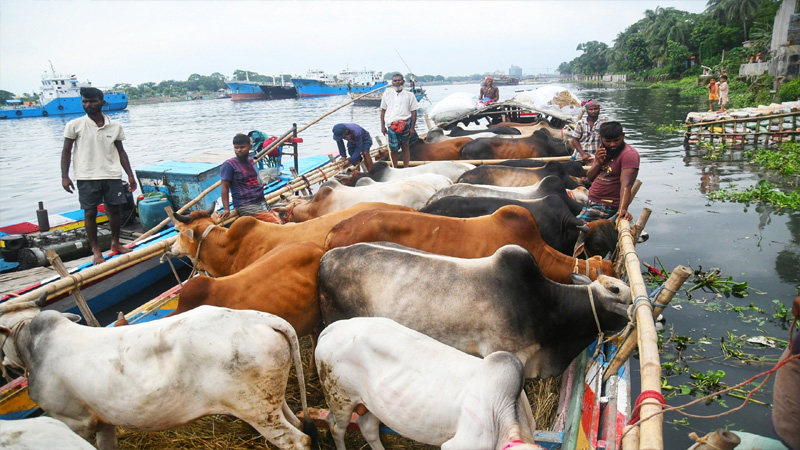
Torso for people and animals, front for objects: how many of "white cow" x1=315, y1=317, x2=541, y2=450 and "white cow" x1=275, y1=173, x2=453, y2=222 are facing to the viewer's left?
1

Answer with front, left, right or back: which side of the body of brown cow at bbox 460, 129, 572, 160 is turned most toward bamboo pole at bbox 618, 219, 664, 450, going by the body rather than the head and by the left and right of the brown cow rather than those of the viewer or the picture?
right

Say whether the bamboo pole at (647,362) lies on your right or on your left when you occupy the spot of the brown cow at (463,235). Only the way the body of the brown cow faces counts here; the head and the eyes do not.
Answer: on your right

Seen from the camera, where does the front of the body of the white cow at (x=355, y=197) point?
to the viewer's left

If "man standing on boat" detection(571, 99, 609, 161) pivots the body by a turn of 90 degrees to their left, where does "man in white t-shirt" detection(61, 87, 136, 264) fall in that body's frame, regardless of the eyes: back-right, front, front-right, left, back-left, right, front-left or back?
back-right

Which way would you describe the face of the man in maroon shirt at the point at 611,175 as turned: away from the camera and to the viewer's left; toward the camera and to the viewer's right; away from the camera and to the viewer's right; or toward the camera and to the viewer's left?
toward the camera and to the viewer's left

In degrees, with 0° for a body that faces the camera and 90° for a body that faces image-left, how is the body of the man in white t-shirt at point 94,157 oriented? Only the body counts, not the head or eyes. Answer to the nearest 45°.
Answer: approximately 0°

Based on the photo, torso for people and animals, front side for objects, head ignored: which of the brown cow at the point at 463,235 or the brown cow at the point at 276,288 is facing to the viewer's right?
the brown cow at the point at 463,235

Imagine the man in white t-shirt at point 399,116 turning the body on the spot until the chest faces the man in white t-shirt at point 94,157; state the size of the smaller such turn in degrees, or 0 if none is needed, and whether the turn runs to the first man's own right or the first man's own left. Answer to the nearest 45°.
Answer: approximately 45° to the first man's own right

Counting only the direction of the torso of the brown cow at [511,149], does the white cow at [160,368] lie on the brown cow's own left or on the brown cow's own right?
on the brown cow's own right

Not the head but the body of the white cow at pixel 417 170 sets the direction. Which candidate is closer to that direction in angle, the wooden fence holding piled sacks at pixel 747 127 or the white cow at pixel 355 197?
the white cow

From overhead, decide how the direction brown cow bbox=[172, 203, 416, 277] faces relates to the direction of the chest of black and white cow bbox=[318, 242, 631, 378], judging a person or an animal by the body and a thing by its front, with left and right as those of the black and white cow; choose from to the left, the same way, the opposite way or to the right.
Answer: the opposite way

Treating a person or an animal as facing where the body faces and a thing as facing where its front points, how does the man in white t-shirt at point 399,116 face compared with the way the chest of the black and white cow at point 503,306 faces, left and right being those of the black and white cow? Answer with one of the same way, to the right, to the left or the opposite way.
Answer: to the right

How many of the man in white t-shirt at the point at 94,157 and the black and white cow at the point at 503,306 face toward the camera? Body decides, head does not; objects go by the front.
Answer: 1
